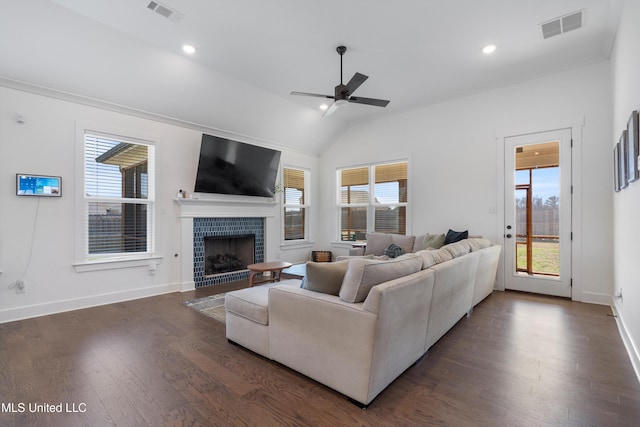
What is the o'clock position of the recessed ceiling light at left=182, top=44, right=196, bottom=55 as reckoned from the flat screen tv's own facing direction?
The recessed ceiling light is roughly at 2 o'clock from the flat screen tv.

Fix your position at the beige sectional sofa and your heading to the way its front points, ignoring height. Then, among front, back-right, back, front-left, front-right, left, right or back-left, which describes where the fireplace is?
front

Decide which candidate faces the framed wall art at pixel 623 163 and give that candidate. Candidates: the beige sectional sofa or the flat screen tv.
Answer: the flat screen tv

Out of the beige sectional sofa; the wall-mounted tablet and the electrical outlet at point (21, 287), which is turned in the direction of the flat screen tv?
the beige sectional sofa

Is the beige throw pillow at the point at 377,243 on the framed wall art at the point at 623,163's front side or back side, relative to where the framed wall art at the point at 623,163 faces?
on the front side

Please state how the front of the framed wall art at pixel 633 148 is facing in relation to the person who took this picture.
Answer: facing to the left of the viewer

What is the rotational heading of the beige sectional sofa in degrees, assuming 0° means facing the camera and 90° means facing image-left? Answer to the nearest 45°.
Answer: approximately 135°

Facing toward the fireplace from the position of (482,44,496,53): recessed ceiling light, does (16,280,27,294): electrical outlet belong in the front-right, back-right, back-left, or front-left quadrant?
front-left

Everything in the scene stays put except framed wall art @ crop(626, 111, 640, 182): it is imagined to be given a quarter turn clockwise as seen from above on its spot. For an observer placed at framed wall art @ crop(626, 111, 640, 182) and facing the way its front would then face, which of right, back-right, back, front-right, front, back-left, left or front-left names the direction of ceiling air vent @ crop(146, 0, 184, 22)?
back-left

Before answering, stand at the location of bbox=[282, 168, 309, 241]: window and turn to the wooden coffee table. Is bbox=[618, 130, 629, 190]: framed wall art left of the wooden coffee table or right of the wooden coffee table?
left

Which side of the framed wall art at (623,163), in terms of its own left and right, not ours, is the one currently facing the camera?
left
